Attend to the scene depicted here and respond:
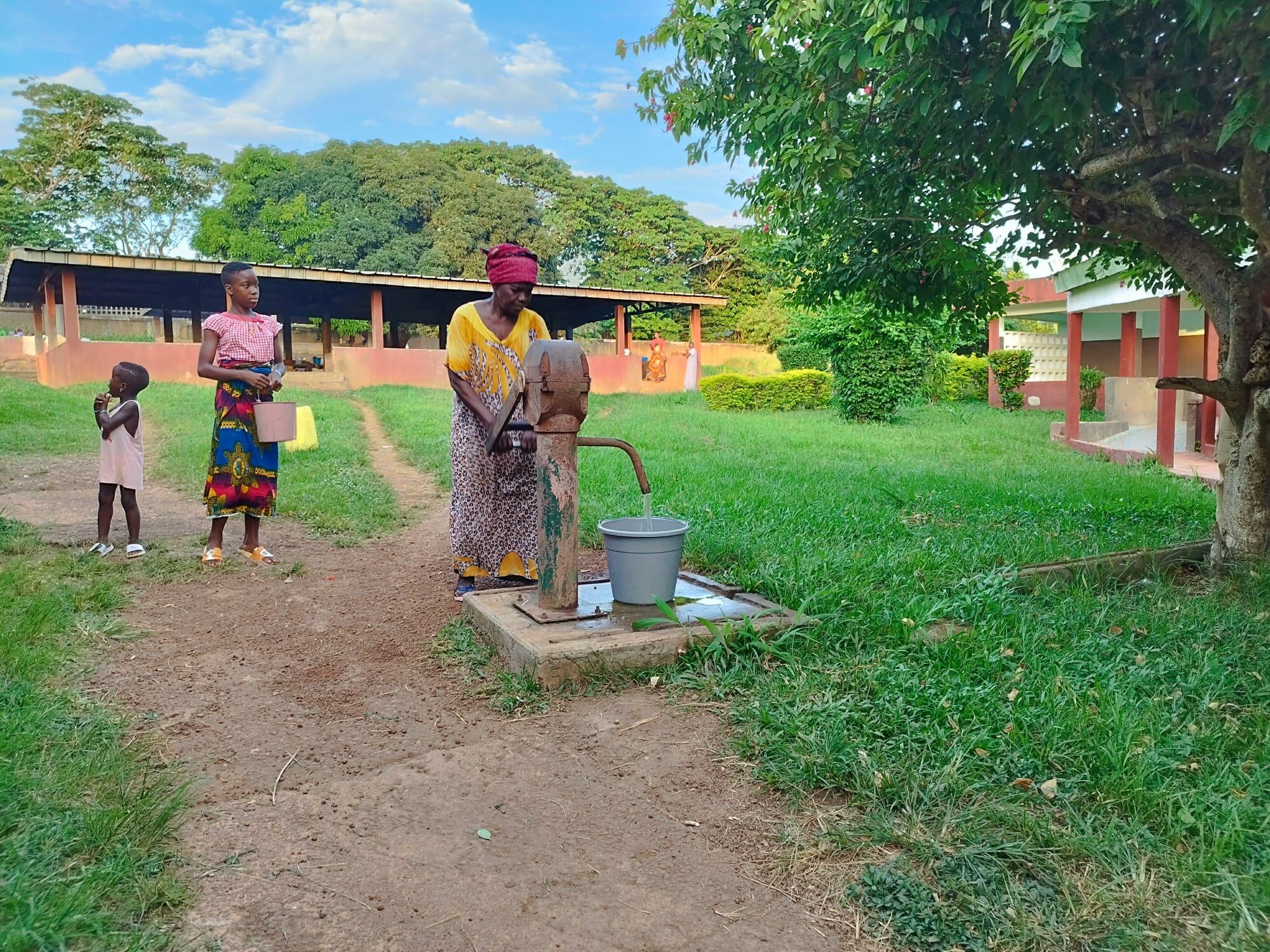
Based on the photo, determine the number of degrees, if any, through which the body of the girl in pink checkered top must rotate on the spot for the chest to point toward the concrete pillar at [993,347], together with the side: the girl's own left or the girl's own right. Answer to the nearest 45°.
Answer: approximately 90° to the girl's own left

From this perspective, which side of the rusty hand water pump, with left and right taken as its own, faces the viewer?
right

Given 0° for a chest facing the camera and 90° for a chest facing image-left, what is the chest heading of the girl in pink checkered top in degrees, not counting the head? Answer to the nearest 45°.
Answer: approximately 315°

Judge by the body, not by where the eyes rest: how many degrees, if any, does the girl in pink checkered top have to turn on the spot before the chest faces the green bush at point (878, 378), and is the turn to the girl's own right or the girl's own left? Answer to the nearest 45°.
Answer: approximately 90° to the girl's own left

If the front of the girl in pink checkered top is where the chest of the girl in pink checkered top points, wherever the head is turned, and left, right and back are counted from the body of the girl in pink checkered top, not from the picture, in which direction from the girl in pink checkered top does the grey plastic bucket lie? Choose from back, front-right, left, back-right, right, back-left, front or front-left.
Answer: front

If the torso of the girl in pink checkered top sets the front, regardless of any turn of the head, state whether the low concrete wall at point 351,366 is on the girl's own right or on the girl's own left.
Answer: on the girl's own left

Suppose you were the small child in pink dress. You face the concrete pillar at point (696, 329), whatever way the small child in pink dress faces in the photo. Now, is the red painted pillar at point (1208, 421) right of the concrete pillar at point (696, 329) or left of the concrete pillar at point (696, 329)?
right

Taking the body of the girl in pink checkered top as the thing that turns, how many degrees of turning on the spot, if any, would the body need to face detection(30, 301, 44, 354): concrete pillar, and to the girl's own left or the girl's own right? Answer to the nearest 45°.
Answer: approximately 135° to the girl's own left

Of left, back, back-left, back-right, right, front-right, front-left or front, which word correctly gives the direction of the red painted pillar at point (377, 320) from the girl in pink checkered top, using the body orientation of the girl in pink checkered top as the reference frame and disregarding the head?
back-left

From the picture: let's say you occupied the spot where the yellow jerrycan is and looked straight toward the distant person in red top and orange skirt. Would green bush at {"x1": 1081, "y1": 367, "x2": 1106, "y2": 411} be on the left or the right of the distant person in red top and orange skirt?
right

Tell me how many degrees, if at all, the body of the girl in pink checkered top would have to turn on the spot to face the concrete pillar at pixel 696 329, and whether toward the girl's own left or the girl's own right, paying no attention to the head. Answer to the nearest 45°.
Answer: approximately 90° to the girl's own left

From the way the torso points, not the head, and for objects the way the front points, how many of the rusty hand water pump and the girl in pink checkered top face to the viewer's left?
0

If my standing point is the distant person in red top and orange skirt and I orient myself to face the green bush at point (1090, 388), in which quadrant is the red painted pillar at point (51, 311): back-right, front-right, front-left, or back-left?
back-right
